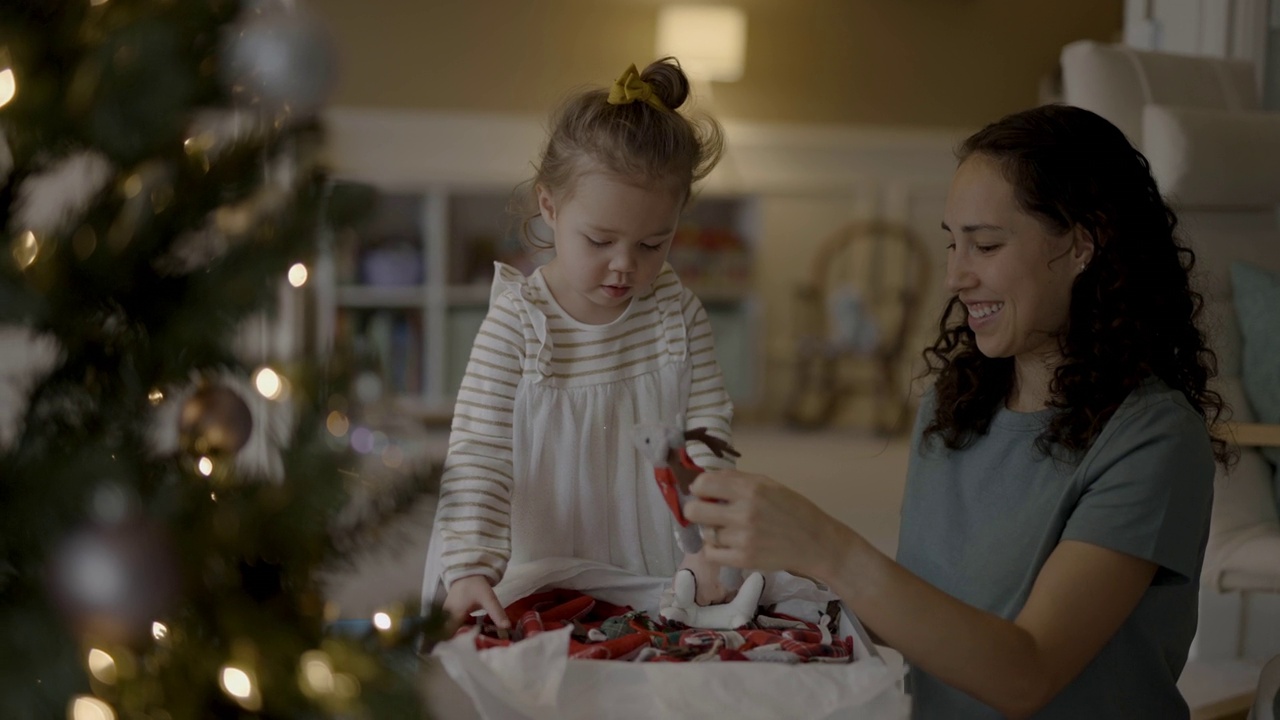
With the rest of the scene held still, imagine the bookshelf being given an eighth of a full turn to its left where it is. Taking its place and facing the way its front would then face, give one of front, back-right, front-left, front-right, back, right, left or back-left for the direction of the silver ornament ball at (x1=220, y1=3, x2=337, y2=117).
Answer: front-right

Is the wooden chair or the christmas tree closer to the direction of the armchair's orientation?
the christmas tree

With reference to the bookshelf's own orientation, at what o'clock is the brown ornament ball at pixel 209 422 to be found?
The brown ornament ball is roughly at 12 o'clock from the bookshelf.

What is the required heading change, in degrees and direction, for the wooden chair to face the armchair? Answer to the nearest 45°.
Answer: approximately 45° to its left

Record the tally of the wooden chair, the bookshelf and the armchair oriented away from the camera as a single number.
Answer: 0

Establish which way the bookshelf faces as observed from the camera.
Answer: facing the viewer

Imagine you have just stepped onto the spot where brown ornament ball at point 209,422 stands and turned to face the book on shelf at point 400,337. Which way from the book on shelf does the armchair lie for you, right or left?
right

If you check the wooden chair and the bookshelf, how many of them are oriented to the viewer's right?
0

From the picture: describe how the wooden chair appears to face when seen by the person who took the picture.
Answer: facing the viewer and to the left of the viewer

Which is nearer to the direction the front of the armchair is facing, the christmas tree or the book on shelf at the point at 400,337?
the christmas tree

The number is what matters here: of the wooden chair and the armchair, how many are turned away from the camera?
0

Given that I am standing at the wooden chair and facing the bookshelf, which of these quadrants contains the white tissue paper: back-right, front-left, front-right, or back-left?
front-left

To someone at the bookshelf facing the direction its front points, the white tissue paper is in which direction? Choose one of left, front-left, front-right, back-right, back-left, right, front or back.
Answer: front
